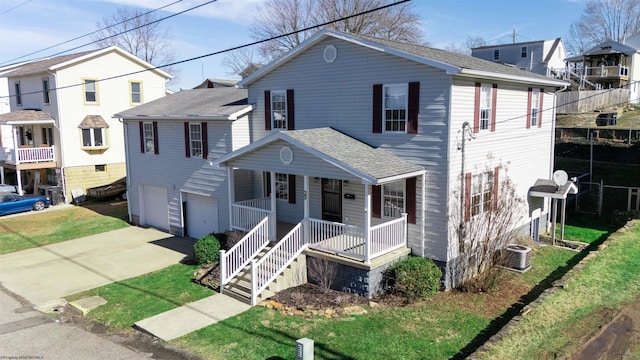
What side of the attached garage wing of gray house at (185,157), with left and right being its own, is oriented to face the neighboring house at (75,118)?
right

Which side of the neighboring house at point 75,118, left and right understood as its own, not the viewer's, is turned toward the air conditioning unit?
left

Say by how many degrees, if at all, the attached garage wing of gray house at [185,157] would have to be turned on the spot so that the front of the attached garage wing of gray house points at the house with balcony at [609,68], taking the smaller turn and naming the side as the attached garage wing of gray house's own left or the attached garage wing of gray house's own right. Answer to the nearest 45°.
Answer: approximately 135° to the attached garage wing of gray house's own left

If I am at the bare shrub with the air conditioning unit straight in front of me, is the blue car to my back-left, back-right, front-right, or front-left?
back-left

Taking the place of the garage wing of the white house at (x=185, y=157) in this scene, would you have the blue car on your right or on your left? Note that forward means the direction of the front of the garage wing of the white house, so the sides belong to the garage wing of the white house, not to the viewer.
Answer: on your right

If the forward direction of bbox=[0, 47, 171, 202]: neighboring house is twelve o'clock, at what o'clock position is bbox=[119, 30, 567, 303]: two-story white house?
The two-story white house is roughly at 10 o'clock from the neighboring house.

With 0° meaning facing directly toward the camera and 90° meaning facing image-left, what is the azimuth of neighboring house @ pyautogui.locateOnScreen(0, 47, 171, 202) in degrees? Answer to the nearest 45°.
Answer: approximately 45°

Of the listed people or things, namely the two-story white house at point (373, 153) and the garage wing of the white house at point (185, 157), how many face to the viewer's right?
0

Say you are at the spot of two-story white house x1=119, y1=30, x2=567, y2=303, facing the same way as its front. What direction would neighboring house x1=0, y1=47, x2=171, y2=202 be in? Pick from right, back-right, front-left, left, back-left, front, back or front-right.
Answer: right

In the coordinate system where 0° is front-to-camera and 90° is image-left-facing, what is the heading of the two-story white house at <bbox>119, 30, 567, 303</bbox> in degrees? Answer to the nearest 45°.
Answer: approximately 45°

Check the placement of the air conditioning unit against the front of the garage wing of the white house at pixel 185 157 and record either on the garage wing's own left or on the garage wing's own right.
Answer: on the garage wing's own left
